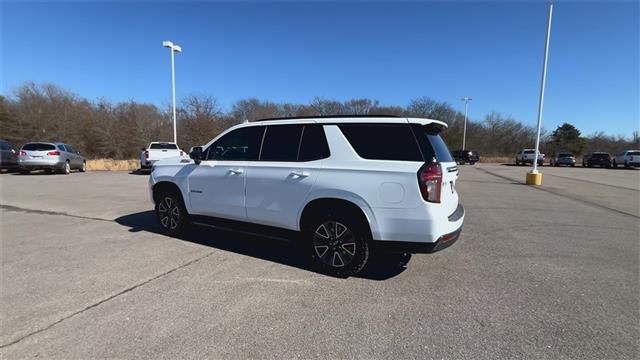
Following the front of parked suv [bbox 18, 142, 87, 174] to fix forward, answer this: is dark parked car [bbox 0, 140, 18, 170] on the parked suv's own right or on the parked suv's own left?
on the parked suv's own left

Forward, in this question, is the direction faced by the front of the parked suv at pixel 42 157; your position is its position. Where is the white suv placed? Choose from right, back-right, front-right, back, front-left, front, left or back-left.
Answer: back-right

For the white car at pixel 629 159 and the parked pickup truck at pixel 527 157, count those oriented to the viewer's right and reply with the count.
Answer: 0

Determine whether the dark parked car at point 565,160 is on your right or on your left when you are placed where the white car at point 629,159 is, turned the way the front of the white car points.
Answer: on your left

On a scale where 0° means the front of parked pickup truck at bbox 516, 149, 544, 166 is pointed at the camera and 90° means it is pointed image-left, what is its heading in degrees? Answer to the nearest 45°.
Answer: approximately 45°

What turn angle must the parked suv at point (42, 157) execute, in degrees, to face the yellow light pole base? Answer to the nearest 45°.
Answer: approximately 90° to its right

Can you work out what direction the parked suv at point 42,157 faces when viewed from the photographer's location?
facing away from the viewer and to the right of the viewer

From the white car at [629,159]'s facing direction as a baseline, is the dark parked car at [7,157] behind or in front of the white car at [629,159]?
in front
